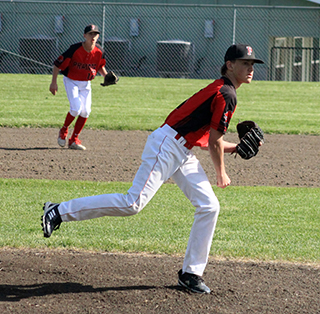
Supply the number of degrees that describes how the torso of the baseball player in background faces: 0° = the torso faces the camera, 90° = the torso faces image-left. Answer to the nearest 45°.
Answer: approximately 315°

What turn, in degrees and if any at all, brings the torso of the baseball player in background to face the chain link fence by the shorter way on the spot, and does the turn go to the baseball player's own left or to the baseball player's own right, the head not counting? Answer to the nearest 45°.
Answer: approximately 135° to the baseball player's own left
